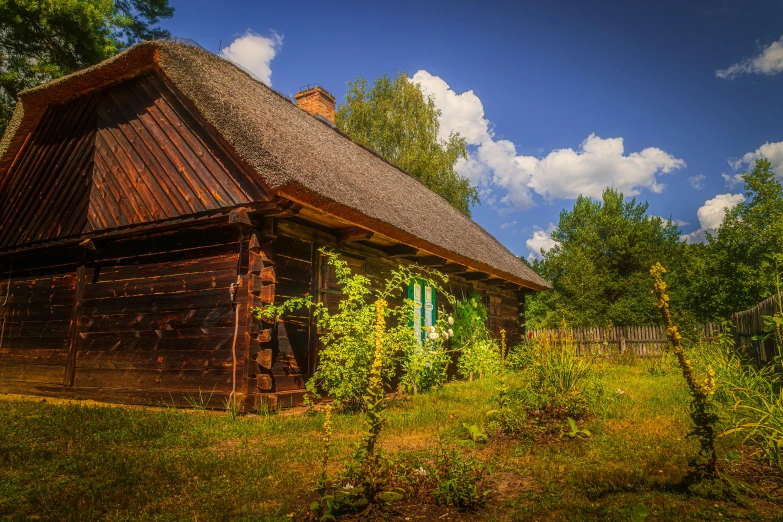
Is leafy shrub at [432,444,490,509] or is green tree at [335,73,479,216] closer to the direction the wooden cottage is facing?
the leafy shrub

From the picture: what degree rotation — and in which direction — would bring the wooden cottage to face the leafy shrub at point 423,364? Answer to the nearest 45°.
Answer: approximately 45° to its left

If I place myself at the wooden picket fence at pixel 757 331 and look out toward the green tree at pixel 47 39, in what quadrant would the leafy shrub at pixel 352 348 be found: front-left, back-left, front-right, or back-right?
front-left

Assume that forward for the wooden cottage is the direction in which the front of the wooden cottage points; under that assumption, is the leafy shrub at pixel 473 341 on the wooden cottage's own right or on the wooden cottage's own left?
on the wooden cottage's own left

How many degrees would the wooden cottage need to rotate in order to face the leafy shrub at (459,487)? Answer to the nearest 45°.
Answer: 0° — it already faces it

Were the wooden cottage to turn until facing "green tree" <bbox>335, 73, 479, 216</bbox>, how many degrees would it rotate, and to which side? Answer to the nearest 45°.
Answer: approximately 90° to its left

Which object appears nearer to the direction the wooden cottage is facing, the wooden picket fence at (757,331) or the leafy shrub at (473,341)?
the wooden picket fence

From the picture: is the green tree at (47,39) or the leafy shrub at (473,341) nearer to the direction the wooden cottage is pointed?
the leafy shrub

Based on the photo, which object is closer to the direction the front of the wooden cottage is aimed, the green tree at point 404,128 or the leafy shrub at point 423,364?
the leafy shrub

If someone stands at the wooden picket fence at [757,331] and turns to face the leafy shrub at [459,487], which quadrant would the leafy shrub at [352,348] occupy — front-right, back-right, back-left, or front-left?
front-right

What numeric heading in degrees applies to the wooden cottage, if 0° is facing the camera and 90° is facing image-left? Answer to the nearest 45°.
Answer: approximately 315°

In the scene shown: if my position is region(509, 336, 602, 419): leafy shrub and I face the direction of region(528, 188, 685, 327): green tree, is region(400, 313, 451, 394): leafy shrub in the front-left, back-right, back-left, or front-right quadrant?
front-left

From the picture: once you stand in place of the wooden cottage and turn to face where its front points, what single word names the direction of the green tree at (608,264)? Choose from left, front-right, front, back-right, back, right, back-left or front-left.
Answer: left

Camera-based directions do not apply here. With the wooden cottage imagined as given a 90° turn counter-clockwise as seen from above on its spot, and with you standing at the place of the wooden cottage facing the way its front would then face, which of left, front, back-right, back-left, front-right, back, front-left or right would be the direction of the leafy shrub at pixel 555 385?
right

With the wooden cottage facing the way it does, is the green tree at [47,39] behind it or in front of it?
behind

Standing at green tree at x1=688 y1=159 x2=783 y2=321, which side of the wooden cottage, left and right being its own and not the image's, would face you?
left
